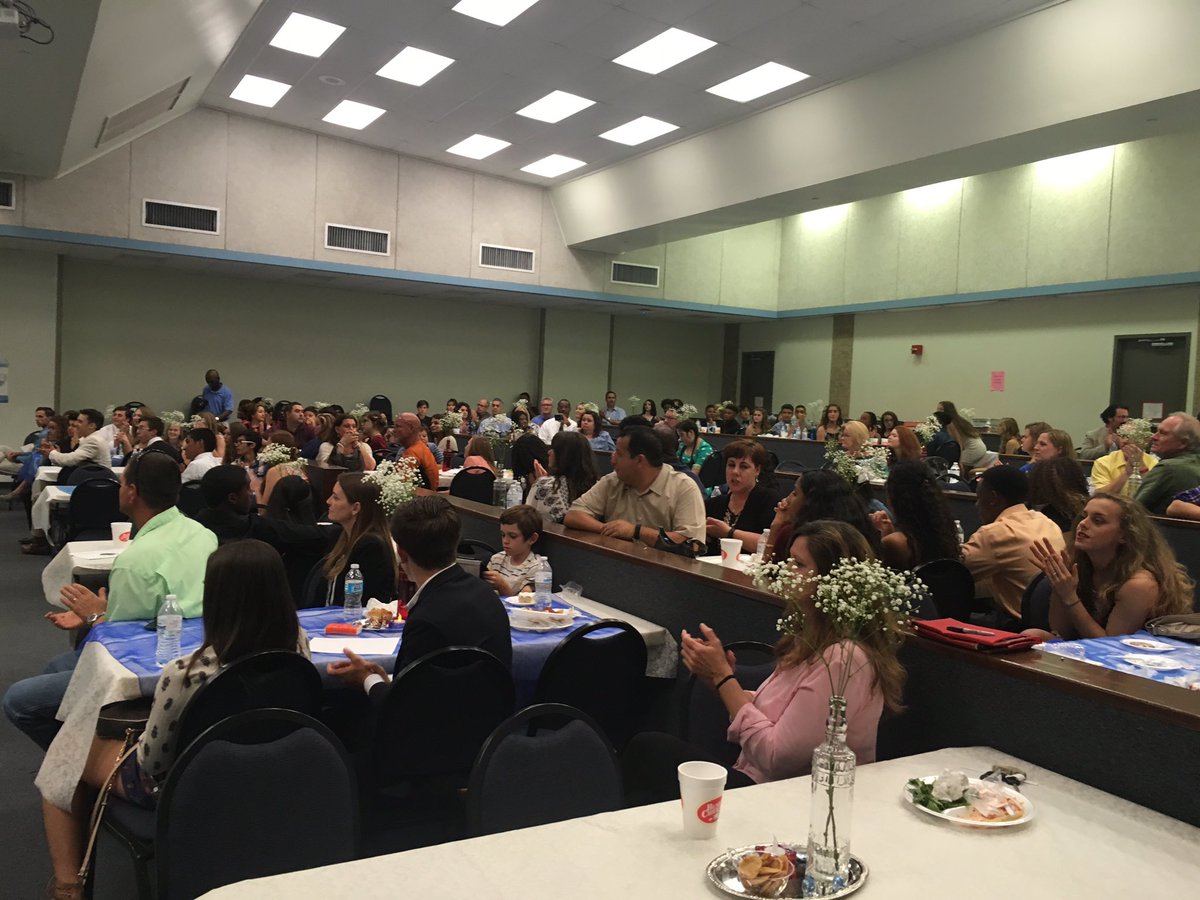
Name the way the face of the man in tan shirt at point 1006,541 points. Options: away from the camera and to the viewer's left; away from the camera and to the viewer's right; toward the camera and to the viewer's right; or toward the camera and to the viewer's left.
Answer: away from the camera and to the viewer's left

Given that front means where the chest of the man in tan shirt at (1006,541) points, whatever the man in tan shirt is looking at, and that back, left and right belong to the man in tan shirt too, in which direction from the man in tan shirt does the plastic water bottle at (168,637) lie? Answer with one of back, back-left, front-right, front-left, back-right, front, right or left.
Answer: left

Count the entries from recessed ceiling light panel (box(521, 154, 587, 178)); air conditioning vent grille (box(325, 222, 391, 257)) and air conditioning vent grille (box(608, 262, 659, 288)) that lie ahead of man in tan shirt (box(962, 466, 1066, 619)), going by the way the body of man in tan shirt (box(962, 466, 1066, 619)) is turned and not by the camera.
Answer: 3

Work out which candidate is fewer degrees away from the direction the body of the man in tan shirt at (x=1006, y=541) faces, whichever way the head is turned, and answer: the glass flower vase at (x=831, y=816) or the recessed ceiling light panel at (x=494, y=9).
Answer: the recessed ceiling light panel

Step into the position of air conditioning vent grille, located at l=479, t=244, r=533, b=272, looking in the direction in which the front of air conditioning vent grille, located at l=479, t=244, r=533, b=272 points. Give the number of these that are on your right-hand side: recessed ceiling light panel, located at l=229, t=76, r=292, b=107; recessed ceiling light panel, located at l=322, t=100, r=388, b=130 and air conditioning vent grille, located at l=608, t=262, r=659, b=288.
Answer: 2

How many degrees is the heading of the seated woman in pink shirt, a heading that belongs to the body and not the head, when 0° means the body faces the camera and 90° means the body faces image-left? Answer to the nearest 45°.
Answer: approximately 90°

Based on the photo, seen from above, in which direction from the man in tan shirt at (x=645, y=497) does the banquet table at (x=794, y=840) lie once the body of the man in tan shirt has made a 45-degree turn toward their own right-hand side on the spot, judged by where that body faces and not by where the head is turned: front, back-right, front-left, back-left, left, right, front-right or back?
left

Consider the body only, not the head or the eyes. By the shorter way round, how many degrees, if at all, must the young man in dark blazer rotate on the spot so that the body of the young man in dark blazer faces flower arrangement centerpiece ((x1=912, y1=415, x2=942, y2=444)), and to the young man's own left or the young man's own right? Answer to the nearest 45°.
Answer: approximately 90° to the young man's own right

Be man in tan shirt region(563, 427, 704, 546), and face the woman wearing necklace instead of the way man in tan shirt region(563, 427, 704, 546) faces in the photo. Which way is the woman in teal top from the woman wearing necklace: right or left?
left

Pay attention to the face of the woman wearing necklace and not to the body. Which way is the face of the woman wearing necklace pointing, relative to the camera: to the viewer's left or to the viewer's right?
to the viewer's left

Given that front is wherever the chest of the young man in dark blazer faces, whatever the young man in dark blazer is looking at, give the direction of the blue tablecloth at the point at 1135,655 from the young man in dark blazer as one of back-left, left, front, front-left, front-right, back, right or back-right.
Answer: back-right

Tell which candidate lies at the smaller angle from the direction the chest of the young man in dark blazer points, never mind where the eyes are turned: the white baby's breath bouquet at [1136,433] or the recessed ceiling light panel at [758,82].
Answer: the recessed ceiling light panel

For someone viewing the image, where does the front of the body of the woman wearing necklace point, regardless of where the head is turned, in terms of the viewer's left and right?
facing the viewer and to the left of the viewer

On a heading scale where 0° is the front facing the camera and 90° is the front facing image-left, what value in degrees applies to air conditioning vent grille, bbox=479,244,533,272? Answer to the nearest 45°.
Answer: approximately 315°
